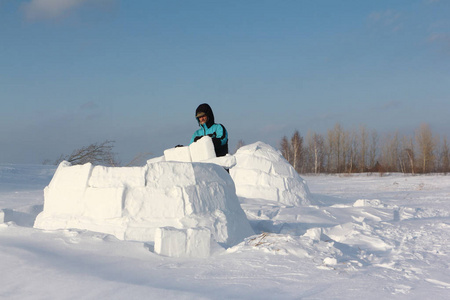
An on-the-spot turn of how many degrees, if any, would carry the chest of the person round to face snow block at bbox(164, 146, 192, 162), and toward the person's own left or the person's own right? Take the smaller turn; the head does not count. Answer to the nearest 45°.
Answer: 0° — they already face it

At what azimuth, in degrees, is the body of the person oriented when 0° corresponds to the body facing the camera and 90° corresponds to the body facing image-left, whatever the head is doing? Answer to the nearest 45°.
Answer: approximately 45°

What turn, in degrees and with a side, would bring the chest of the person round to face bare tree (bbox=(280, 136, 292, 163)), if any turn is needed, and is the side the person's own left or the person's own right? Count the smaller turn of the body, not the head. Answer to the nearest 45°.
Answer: approximately 135° to the person's own right
